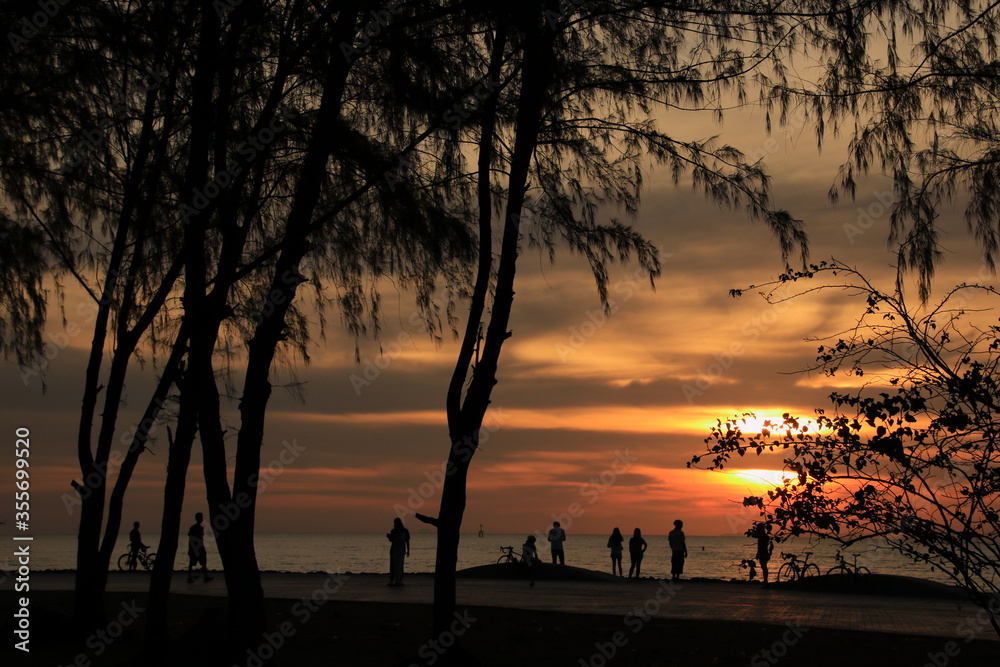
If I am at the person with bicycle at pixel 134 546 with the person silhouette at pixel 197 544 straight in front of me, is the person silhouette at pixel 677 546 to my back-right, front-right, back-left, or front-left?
front-left

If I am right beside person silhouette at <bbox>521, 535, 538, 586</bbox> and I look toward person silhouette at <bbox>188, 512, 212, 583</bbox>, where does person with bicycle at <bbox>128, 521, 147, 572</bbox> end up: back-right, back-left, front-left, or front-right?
front-right

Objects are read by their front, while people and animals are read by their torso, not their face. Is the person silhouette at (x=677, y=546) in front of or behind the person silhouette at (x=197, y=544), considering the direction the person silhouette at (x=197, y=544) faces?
in front

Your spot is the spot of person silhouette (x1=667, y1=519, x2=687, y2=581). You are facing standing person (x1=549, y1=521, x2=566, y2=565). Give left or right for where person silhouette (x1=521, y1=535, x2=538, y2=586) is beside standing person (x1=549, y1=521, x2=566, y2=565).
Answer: left

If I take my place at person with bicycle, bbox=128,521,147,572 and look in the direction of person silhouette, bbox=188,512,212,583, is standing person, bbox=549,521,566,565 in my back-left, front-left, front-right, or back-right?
front-left

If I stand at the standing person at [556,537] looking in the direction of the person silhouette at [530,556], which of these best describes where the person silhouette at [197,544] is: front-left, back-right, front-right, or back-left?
front-right

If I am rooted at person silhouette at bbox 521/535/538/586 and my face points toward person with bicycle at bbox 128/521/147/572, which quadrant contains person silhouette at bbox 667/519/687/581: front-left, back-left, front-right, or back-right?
back-right
